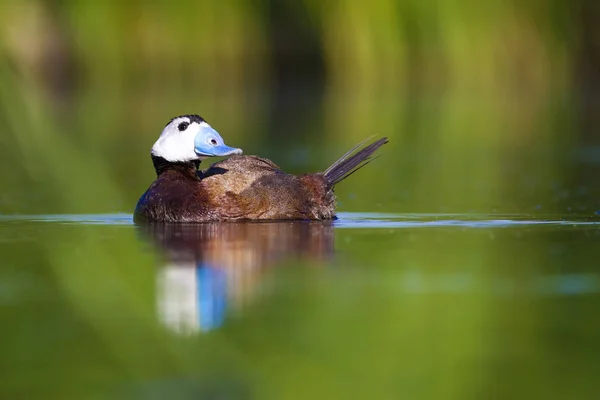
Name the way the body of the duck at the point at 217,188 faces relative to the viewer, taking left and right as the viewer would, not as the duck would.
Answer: facing to the left of the viewer
